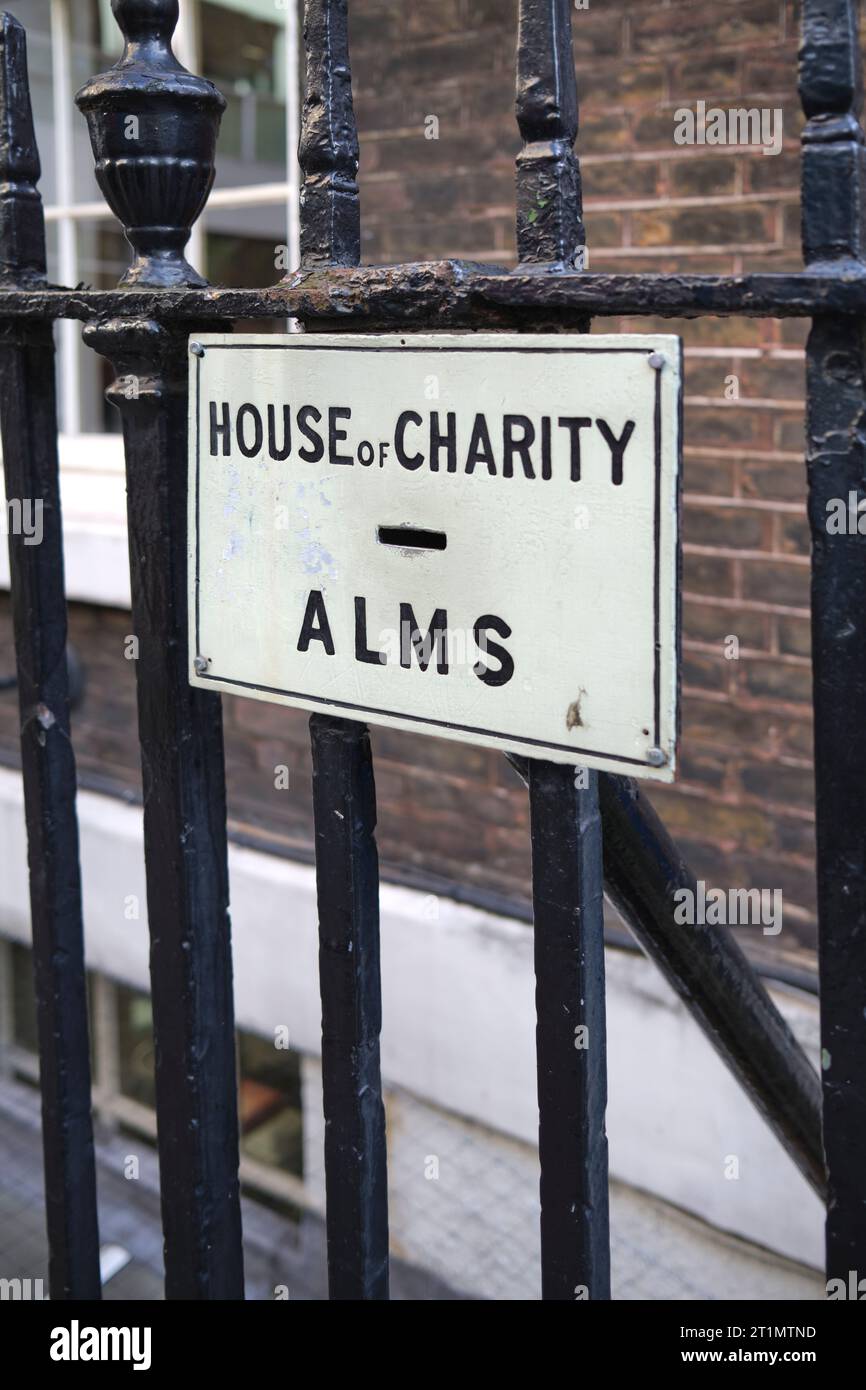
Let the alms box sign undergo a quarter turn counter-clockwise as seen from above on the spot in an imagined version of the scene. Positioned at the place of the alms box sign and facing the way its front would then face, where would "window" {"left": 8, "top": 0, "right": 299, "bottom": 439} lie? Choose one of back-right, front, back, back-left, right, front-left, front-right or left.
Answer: back-left

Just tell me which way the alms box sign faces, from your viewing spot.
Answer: facing the viewer and to the left of the viewer

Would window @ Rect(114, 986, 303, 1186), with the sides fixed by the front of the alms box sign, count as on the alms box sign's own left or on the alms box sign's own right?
on the alms box sign's own right
